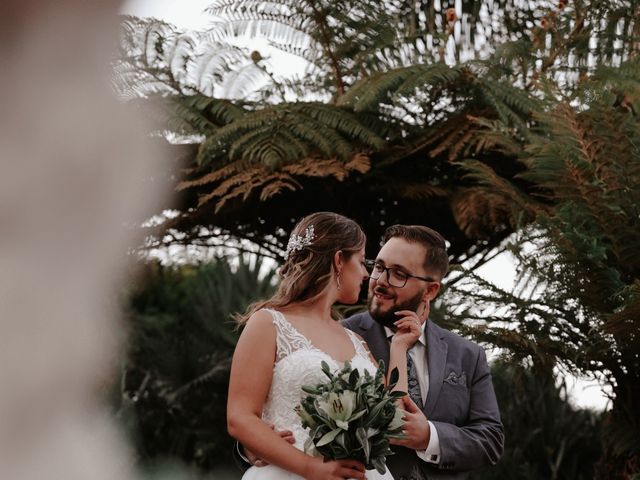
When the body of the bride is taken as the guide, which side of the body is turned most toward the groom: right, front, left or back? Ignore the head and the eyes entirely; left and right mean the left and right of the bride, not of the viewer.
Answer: left

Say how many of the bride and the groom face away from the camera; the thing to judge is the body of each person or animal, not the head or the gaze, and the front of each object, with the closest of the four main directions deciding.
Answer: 0

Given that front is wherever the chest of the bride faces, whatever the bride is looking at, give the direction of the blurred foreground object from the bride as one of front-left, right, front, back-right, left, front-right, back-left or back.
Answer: front-right

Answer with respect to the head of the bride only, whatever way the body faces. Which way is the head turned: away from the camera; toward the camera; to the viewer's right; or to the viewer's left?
to the viewer's right

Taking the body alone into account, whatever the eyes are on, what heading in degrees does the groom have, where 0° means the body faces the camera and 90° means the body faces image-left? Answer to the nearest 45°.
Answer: approximately 45°

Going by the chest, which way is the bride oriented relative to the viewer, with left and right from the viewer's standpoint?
facing the viewer and to the right of the viewer
